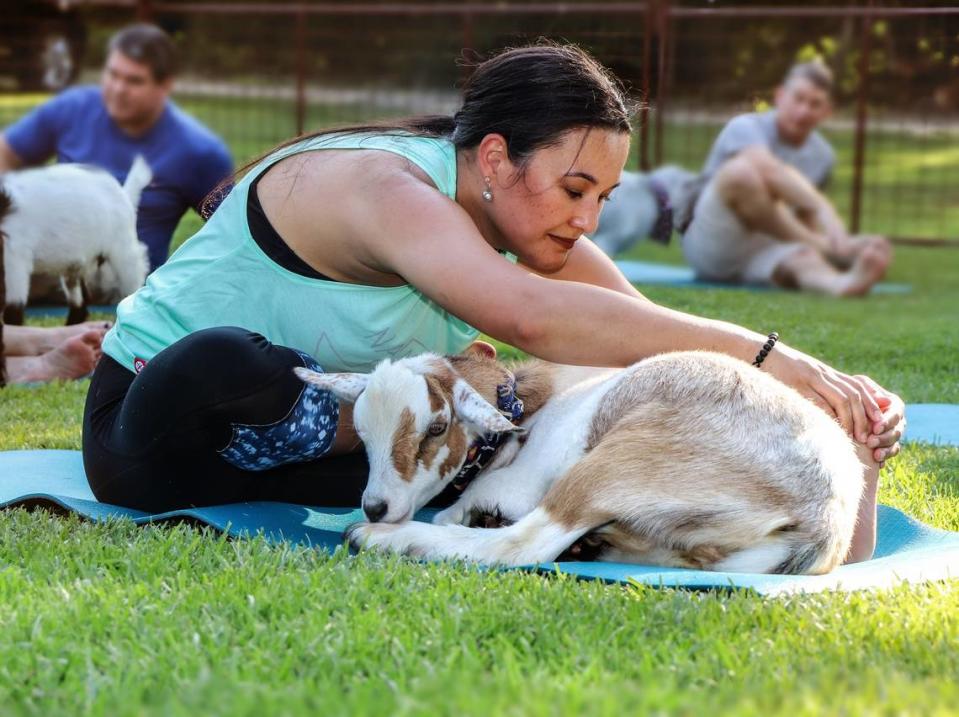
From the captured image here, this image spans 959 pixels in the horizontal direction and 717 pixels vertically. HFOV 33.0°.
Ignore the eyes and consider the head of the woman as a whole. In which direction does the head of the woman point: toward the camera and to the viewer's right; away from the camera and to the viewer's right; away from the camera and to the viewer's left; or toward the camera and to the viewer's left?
toward the camera and to the viewer's right

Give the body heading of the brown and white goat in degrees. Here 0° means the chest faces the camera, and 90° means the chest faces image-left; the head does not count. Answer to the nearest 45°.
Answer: approximately 90°

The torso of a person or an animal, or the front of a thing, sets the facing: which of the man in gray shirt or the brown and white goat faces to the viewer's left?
the brown and white goat

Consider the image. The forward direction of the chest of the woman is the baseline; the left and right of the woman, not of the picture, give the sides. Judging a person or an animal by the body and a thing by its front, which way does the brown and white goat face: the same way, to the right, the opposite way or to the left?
the opposite way

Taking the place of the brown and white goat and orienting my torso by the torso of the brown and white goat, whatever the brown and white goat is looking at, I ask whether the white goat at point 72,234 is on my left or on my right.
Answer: on my right

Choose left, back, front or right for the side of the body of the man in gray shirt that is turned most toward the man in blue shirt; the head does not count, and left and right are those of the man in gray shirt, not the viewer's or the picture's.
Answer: right

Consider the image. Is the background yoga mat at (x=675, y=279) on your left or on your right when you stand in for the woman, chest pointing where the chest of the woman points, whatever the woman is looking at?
on your left

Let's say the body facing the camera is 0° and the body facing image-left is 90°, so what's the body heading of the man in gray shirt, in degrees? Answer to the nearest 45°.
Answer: approximately 315°

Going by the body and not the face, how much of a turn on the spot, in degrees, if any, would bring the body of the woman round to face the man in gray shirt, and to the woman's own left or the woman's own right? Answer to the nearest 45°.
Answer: approximately 90° to the woman's own left

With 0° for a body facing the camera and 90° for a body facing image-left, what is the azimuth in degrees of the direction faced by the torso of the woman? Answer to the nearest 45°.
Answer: approximately 270°
